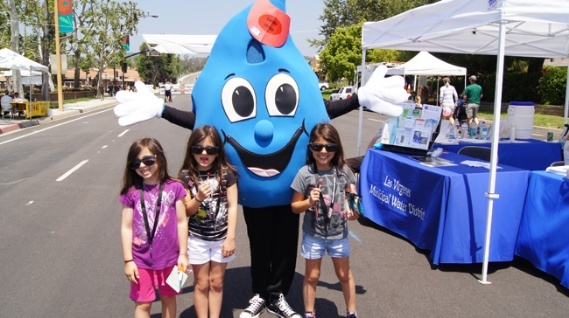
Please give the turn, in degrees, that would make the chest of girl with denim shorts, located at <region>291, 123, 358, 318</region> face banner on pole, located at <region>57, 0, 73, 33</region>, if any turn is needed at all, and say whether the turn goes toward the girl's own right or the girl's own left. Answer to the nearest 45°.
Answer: approximately 135° to the girl's own right

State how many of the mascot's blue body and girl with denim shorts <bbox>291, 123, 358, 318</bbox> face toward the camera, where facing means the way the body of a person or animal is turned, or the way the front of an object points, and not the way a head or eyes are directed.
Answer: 2

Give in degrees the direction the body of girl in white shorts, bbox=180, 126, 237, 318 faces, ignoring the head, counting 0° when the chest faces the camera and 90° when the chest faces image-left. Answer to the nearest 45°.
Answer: approximately 0°
